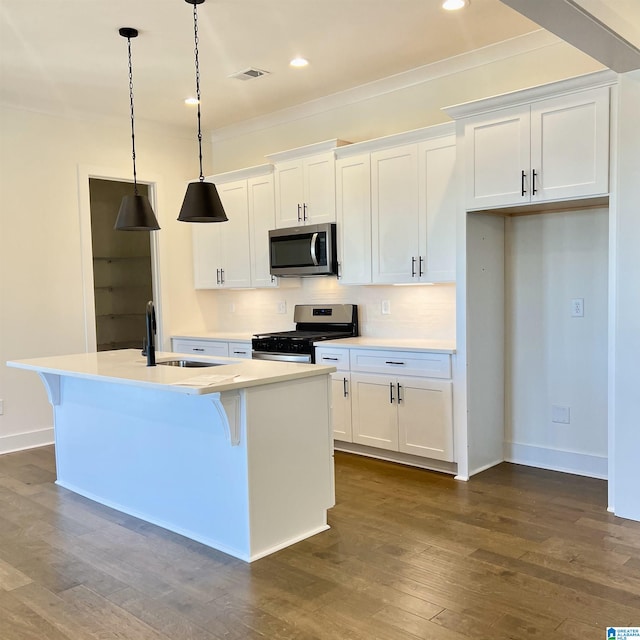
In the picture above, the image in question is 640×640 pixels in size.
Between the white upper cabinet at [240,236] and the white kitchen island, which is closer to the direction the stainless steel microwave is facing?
the white kitchen island

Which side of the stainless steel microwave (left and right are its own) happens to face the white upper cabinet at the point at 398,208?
left

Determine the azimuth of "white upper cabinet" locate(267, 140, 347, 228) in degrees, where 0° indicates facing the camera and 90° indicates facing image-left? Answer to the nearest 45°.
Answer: approximately 45°

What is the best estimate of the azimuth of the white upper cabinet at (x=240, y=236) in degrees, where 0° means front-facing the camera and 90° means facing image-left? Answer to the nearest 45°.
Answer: approximately 45°

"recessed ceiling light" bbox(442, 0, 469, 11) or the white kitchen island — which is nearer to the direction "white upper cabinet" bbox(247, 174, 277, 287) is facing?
the white kitchen island
